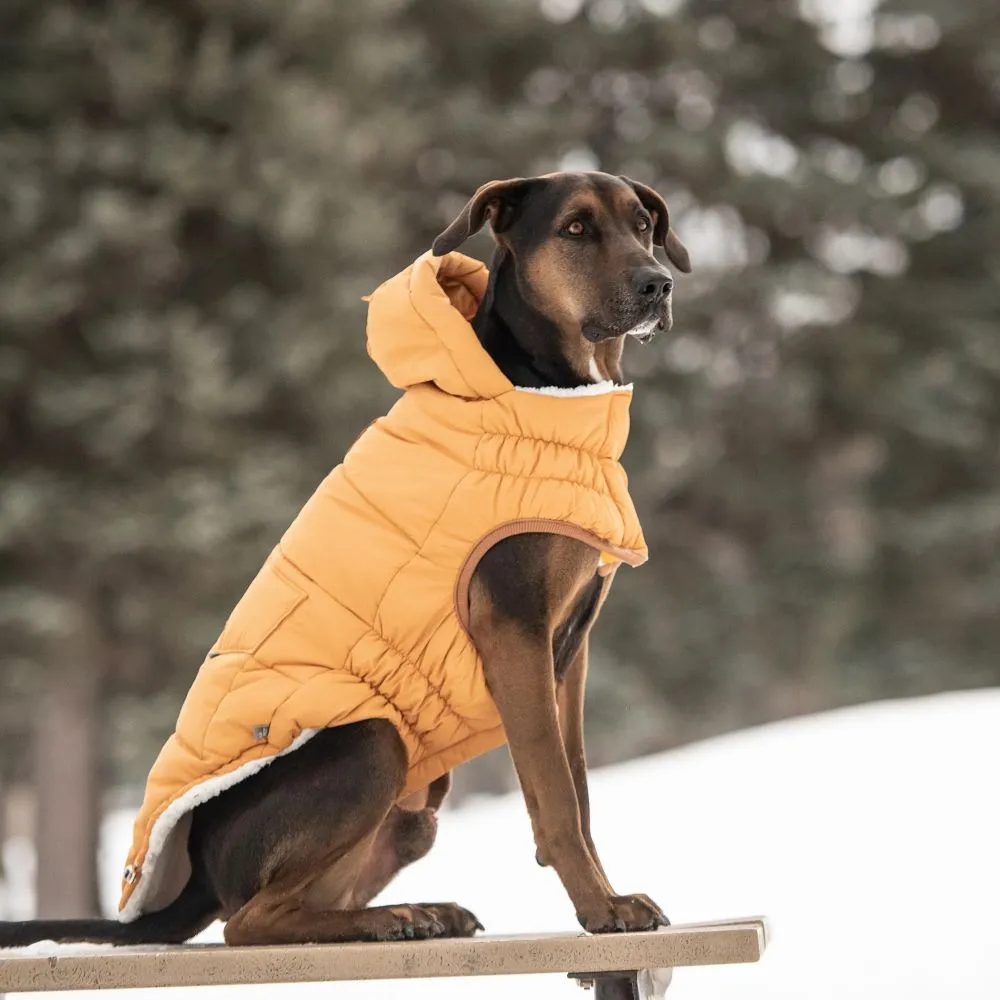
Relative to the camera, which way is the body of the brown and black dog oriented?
to the viewer's right
